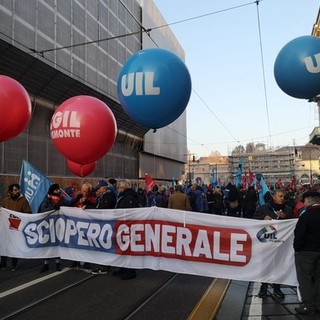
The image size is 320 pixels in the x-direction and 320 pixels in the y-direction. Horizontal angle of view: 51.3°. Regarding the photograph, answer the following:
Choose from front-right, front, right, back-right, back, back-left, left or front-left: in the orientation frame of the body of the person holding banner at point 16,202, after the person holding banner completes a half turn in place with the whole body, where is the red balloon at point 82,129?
front-right

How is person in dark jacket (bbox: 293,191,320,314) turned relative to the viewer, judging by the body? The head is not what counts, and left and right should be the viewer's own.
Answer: facing away from the viewer and to the left of the viewer
